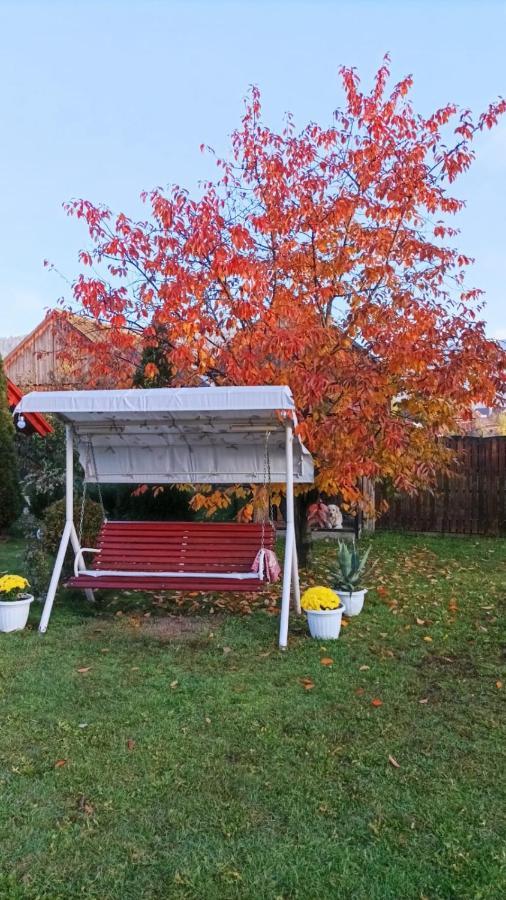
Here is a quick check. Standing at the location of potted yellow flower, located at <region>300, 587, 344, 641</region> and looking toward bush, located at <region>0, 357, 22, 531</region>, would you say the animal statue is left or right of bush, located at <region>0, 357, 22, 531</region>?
right

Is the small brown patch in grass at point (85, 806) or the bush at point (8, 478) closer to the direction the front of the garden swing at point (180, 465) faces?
the small brown patch in grass

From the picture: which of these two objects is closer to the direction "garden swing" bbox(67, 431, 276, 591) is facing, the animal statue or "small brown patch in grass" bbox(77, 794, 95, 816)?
the small brown patch in grass

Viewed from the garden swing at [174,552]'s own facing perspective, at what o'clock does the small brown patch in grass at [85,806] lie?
The small brown patch in grass is roughly at 12 o'clock from the garden swing.

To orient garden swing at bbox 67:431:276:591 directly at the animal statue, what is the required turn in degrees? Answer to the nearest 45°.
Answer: approximately 135° to its left

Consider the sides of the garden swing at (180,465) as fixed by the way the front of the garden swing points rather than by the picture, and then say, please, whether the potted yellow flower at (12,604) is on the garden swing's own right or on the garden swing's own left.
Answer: on the garden swing's own right

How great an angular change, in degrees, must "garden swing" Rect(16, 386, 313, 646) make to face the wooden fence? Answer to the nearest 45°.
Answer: approximately 135° to its left

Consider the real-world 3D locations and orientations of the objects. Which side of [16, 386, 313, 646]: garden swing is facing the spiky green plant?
left

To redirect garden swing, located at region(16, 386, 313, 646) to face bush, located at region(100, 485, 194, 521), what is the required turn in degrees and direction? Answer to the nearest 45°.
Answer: approximately 180°

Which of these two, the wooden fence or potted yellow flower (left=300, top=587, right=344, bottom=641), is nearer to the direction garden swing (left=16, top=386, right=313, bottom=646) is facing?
the potted yellow flower

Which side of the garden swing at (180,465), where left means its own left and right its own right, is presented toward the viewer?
front

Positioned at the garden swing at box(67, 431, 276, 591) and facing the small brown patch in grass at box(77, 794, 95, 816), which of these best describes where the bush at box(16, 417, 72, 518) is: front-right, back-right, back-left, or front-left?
back-right
